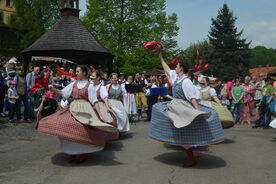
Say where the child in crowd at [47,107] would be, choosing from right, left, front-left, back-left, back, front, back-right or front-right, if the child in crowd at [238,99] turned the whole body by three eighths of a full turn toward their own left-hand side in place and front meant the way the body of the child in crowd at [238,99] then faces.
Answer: back

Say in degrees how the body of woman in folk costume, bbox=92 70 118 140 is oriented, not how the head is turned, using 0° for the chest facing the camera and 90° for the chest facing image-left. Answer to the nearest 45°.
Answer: approximately 45°

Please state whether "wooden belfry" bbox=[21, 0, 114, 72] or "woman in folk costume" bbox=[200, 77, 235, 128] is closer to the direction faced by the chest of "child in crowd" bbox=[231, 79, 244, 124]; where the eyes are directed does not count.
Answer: the woman in folk costume

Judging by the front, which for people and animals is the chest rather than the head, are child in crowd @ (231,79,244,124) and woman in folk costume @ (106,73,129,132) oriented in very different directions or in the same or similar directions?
same or similar directions

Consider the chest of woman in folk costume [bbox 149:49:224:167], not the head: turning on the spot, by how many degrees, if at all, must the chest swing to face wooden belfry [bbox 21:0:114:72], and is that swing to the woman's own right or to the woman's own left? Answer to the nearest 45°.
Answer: approximately 90° to the woman's own right

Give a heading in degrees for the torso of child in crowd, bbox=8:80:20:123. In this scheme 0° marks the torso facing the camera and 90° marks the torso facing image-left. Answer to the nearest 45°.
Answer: approximately 315°

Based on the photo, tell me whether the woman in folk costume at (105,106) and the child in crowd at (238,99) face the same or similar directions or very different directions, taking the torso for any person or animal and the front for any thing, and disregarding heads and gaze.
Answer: same or similar directions

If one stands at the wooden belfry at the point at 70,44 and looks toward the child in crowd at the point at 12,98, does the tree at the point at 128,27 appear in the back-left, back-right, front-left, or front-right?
back-left

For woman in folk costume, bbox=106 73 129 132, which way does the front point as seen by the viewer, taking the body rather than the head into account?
toward the camera

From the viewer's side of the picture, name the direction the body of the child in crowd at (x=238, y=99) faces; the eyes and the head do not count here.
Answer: toward the camera

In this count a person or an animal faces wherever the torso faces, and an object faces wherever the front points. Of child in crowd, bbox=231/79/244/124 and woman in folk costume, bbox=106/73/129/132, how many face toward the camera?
2

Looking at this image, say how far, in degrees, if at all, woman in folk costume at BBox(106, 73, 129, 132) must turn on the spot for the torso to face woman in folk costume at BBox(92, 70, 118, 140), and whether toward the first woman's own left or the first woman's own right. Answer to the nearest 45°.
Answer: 0° — they already face them

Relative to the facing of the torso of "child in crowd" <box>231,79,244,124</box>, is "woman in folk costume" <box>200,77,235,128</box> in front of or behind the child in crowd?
in front
